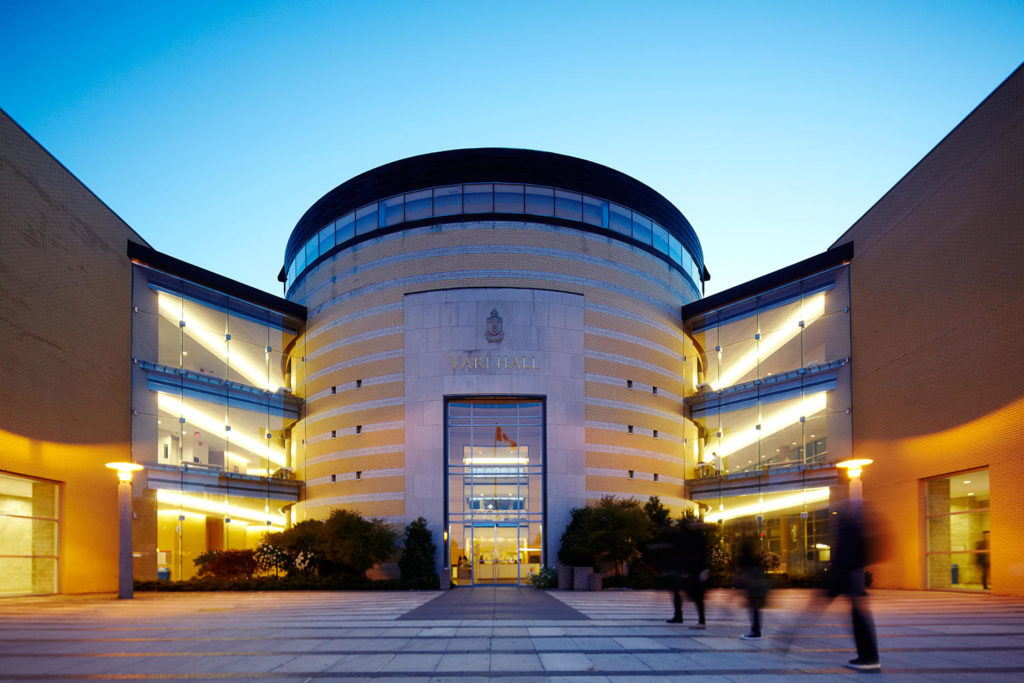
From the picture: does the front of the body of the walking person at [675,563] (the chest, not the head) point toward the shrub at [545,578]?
no

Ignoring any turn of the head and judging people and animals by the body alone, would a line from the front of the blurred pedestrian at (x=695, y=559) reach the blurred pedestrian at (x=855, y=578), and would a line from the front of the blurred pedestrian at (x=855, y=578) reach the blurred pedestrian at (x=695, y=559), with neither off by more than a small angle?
no

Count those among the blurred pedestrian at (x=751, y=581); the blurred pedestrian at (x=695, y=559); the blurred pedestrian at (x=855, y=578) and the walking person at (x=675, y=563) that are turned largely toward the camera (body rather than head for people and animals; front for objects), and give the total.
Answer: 0

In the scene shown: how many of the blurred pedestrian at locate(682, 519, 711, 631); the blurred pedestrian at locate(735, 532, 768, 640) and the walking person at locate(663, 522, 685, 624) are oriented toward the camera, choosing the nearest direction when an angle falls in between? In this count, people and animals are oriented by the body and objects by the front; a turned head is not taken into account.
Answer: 0

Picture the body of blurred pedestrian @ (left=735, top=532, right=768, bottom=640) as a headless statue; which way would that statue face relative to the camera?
to the viewer's left

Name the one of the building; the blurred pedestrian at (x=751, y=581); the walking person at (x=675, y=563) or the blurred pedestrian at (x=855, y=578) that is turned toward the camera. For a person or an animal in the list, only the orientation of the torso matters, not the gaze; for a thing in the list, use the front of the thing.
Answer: the building

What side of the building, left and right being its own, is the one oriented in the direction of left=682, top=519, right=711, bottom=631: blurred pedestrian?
front

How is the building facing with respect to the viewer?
toward the camera

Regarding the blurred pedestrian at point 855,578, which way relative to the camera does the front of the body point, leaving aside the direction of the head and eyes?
to the viewer's left
